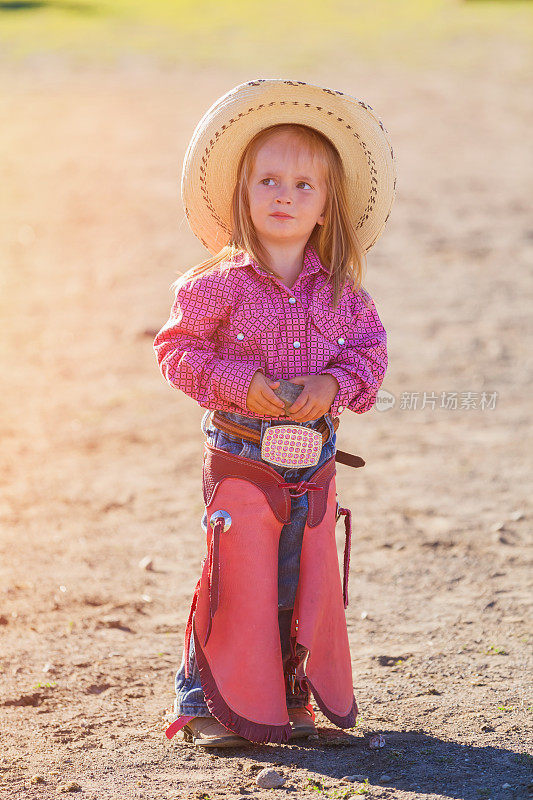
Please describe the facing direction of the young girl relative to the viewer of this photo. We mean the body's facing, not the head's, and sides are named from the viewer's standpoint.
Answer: facing the viewer

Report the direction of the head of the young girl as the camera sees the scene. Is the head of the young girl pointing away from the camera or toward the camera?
toward the camera
